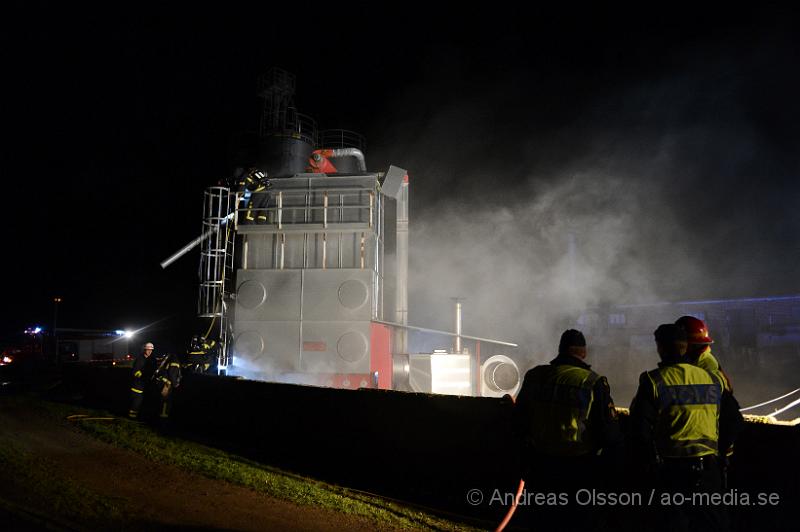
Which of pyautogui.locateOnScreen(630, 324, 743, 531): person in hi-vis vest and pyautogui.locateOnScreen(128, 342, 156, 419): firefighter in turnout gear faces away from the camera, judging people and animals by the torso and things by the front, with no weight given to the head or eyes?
pyautogui.locateOnScreen(630, 324, 743, 531): person in hi-vis vest

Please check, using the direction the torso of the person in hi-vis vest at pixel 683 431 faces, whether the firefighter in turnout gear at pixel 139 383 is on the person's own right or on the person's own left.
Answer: on the person's own left

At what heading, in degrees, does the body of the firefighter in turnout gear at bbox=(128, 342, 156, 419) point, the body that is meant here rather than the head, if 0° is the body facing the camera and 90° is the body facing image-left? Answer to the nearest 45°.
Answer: approximately 315°

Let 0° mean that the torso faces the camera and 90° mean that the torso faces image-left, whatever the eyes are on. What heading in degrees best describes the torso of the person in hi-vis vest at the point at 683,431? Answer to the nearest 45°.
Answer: approximately 180°

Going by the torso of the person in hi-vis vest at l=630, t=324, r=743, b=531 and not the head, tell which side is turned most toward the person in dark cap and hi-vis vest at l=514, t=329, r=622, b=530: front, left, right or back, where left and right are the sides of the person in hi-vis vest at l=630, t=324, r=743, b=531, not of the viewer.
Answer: left
